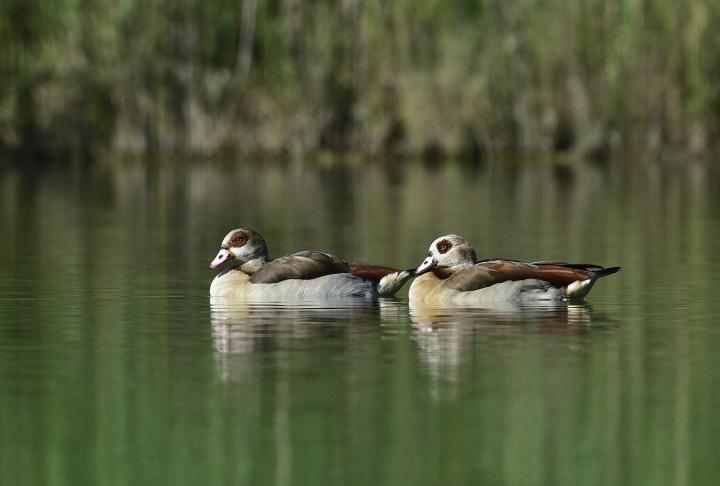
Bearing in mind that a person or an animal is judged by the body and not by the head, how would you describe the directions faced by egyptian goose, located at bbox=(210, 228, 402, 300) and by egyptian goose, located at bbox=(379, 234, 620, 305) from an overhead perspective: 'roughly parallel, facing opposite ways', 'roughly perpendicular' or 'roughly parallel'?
roughly parallel

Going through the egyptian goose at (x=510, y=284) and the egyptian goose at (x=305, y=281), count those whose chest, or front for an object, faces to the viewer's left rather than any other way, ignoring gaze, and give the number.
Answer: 2

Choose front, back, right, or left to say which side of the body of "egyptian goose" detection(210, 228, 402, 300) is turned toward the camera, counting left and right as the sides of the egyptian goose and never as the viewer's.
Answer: left

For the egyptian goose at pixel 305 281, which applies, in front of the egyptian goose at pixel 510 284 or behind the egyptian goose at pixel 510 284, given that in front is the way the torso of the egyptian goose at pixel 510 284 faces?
in front

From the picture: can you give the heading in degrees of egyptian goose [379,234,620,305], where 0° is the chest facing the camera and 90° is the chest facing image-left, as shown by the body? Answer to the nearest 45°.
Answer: approximately 90°

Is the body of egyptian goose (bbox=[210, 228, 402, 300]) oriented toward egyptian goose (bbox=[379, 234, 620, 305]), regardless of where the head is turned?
no
